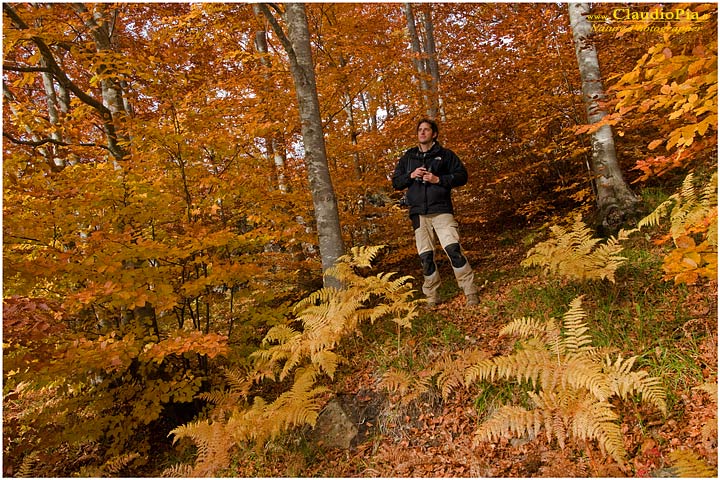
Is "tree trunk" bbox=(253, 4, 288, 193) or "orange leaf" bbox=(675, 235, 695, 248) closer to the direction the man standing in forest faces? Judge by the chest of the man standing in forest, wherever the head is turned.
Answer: the orange leaf

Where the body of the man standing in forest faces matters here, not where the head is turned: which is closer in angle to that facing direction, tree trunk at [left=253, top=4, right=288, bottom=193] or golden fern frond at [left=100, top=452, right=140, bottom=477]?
the golden fern frond

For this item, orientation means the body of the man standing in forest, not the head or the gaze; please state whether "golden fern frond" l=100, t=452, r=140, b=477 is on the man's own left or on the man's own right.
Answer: on the man's own right

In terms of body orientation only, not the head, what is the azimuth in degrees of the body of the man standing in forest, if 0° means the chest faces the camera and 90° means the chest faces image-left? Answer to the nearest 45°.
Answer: approximately 0°

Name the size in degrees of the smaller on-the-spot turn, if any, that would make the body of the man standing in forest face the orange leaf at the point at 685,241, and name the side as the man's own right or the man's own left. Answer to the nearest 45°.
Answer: approximately 45° to the man's own left

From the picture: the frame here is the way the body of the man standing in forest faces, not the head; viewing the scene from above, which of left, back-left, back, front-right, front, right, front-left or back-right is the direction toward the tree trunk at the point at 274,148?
back-right
